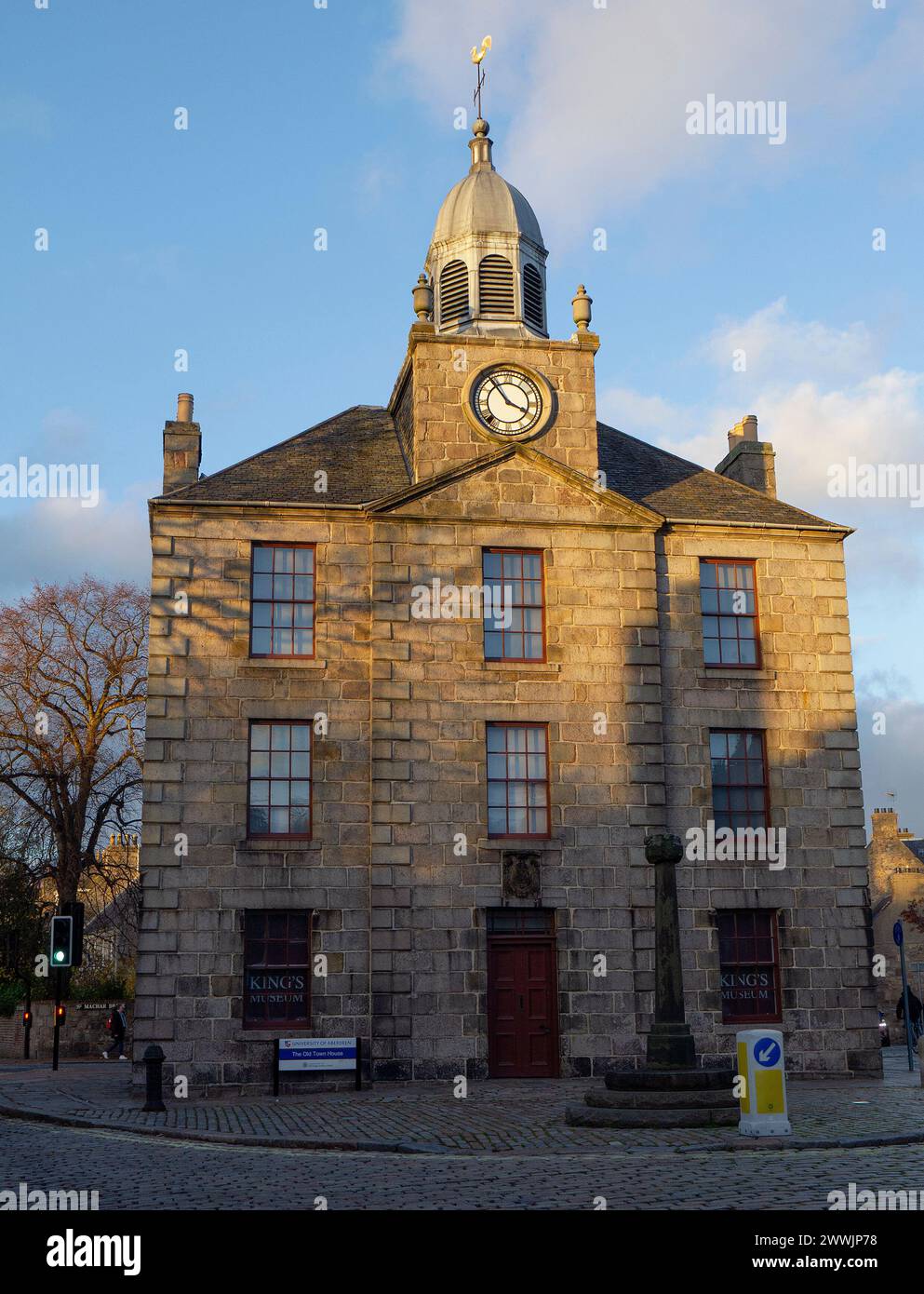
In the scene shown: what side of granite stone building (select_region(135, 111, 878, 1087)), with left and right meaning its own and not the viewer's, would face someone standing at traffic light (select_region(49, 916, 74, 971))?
right

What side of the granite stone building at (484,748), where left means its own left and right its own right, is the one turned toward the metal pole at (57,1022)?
right

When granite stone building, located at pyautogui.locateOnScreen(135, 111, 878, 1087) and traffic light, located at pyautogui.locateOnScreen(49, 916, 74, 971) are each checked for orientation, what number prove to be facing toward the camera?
2

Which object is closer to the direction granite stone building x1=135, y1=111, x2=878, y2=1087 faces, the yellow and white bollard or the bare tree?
the yellow and white bollard

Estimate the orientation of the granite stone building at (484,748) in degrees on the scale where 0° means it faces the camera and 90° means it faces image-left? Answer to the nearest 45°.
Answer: approximately 0°

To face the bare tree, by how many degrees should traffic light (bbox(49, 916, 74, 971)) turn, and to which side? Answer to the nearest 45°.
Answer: approximately 180°

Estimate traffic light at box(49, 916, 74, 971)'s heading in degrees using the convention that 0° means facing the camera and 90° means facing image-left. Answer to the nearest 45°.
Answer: approximately 0°

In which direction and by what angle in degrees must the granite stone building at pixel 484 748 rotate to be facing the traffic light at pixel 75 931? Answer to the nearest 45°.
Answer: approximately 90° to its right

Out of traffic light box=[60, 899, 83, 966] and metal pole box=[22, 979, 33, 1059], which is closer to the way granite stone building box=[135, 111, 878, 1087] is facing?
the traffic light

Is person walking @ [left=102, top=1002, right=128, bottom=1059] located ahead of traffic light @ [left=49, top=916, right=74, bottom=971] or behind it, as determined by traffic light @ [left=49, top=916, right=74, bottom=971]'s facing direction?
behind

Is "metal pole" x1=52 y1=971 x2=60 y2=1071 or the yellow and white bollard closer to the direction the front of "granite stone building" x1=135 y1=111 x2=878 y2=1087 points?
the yellow and white bollard

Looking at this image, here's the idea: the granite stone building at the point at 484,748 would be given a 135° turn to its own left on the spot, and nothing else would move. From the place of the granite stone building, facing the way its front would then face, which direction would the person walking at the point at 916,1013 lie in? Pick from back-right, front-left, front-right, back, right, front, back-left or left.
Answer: front
